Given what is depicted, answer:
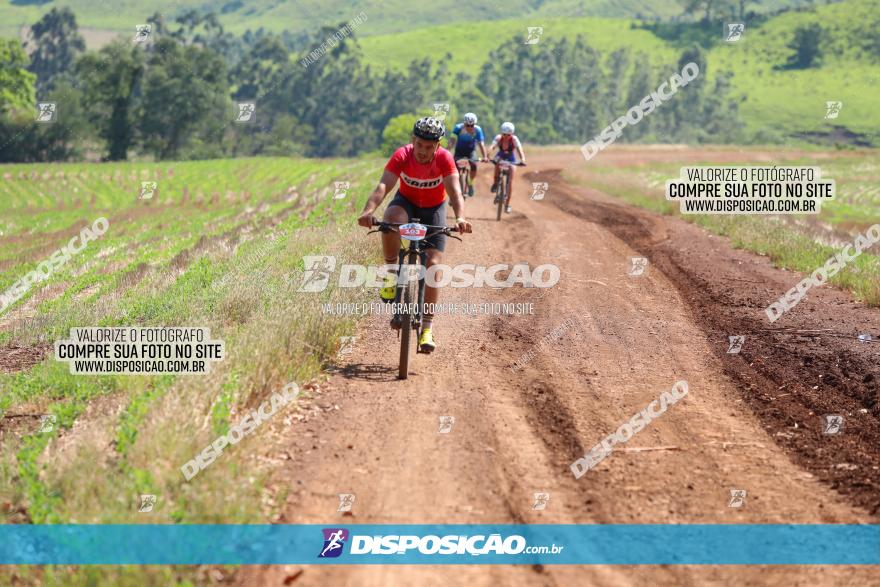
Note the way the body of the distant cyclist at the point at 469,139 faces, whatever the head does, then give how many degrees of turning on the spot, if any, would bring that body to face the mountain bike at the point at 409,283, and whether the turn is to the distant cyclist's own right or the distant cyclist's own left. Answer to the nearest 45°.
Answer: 0° — they already face it

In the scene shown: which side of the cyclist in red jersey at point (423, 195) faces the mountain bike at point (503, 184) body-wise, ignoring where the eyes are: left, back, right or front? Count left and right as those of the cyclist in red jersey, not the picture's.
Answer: back

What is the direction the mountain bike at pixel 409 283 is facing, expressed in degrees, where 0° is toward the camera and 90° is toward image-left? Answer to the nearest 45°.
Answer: approximately 0°

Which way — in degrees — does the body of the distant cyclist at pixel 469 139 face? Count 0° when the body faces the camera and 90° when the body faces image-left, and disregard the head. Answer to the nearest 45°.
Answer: approximately 0°

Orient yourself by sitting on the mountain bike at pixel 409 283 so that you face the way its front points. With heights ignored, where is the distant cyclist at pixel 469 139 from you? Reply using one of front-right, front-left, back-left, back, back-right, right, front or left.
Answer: back

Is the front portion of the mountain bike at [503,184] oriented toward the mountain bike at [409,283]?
yes

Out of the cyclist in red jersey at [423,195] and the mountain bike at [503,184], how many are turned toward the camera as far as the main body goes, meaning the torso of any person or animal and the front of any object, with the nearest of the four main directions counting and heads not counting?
2

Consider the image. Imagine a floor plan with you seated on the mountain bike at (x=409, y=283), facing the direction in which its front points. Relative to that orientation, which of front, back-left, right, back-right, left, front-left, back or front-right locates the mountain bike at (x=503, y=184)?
back
